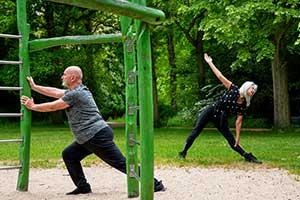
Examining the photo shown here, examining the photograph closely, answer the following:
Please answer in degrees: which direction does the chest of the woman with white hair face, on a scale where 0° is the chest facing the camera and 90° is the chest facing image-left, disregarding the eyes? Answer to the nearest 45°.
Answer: approximately 0°

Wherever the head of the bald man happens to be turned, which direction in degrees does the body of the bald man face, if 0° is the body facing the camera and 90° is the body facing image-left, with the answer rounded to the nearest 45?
approximately 90°

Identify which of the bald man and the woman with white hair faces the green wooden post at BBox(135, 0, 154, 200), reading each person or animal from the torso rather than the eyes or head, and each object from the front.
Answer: the woman with white hair

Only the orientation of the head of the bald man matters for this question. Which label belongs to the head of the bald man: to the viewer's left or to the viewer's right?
to the viewer's left

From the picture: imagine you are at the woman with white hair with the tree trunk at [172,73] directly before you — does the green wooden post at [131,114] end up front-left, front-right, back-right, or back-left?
back-left

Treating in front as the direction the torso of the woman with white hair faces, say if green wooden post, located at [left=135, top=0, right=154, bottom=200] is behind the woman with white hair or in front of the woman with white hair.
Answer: in front

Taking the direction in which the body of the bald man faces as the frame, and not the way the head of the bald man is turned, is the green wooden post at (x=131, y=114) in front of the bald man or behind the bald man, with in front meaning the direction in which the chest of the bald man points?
behind

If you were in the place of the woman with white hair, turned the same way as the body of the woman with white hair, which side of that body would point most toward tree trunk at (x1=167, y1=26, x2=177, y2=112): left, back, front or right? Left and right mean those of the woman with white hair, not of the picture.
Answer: back

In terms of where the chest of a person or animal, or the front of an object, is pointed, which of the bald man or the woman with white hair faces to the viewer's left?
the bald man

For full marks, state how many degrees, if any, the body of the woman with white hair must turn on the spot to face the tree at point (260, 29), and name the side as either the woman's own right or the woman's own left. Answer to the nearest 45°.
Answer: approximately 180°

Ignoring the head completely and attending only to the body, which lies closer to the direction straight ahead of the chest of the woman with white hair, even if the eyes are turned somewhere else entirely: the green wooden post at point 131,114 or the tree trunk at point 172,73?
the green wooden post

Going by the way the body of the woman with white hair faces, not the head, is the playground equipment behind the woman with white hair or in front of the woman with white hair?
in front

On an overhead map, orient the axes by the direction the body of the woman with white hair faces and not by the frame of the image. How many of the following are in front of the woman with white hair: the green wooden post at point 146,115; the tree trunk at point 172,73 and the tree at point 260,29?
1

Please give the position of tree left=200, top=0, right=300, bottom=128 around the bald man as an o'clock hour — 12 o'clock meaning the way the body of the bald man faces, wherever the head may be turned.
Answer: The tree is roughly at 4 o'clock from the bald man.

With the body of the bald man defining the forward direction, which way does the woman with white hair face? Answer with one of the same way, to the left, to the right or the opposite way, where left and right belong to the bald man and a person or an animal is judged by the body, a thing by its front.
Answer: to the left
